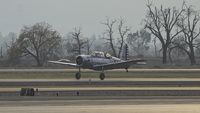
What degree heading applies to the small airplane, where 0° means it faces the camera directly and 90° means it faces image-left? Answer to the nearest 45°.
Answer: approximately 45°
